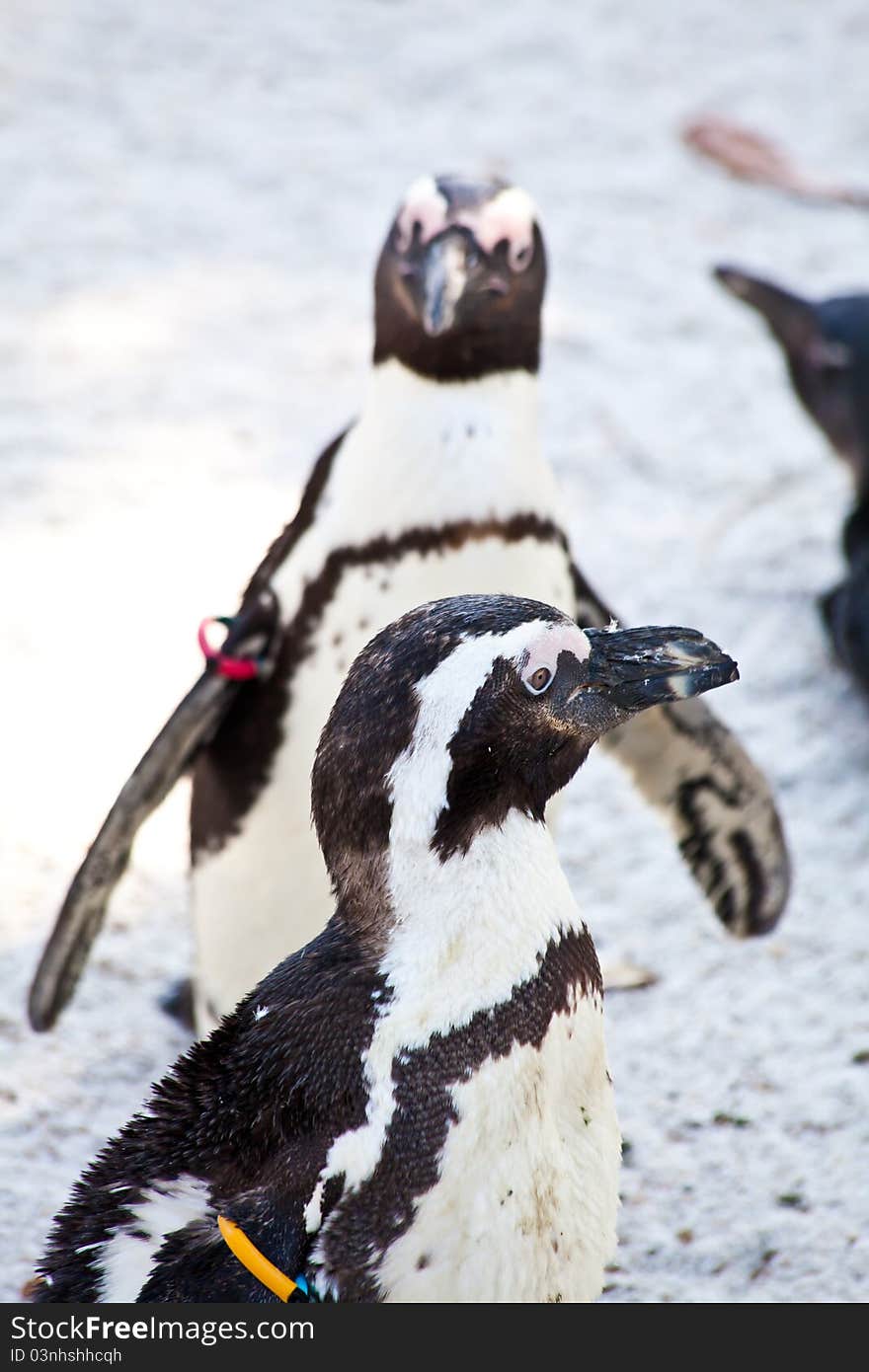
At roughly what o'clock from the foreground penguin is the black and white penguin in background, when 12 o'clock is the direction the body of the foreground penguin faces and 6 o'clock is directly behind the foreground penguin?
The black and white penguin in background is roughly at 9 o'clock from the foreground penguin.

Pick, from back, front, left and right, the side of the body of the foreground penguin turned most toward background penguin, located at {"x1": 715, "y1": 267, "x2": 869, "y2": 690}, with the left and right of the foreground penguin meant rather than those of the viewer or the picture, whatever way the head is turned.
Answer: left

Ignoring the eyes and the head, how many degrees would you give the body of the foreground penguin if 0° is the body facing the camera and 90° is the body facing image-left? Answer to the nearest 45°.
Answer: approximately 270°
